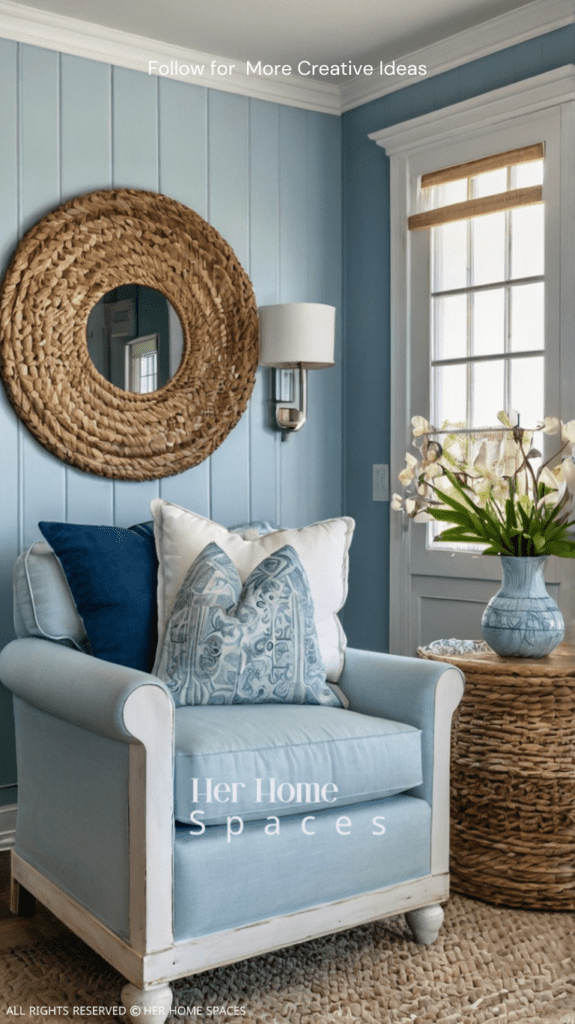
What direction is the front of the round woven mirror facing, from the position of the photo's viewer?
facing the viewer and to the right of the viewer

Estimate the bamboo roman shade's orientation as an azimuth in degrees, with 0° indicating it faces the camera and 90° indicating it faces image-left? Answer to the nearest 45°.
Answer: approximately 45°

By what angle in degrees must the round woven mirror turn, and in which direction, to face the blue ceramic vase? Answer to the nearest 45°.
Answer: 0° — it already faces it

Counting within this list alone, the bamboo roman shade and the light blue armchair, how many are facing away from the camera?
0

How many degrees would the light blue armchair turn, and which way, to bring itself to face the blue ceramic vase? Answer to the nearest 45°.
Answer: approximately 90° to its left

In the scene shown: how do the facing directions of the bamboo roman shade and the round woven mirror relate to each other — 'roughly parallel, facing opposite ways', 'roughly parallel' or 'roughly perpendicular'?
roughly perpendicular

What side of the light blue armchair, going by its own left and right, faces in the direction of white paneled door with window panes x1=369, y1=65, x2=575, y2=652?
left

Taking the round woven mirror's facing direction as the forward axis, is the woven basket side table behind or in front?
in front

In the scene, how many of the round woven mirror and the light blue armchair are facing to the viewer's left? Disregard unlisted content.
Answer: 0

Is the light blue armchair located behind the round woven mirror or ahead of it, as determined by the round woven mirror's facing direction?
ahead

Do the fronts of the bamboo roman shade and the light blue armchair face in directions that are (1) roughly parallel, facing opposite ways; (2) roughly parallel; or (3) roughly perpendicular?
roughly perpendicular
